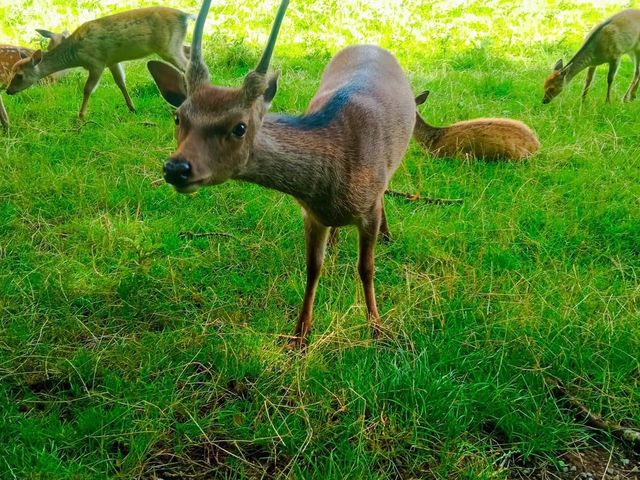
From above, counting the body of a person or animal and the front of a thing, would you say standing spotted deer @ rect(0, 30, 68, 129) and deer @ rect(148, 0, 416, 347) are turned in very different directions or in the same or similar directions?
very different directions

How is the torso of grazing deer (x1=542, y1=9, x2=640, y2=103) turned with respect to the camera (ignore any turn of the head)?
to the viewer's left

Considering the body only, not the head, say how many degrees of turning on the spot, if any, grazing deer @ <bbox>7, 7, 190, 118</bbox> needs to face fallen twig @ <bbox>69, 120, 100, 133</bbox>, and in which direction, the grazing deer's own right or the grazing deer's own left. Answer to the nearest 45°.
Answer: approximately 90° to the grazing deer's own left

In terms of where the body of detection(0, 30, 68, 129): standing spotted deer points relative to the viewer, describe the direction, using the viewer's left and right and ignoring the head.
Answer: facing to the right of the viewer

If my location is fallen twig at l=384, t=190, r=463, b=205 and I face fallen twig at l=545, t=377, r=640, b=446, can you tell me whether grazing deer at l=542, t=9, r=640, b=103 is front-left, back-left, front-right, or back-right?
back-left

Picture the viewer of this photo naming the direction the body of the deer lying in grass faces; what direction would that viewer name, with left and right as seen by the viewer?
facing to the left of the viewer

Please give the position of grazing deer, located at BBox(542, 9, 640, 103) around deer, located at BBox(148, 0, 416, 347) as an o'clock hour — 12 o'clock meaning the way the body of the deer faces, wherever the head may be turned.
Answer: The grazing deer is roughly at 6 o'clock from the deer.

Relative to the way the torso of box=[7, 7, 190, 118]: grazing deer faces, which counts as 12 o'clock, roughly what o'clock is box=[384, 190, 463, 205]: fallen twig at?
The fallen twig is roughly at 8 o'clock from the grazing deer.

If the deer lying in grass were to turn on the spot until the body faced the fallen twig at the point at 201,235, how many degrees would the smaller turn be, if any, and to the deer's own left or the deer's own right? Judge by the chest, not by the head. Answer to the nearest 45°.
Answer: approximately 45° to the deer's own left

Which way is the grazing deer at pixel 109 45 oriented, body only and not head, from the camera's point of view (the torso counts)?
to the viewer's left

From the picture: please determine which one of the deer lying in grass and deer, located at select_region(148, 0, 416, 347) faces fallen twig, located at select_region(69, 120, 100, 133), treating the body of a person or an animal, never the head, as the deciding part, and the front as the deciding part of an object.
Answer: the deer lying in grass
